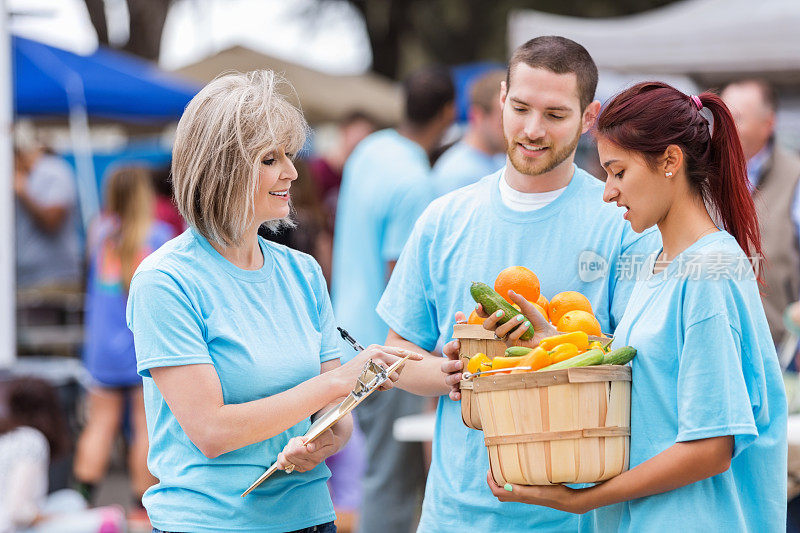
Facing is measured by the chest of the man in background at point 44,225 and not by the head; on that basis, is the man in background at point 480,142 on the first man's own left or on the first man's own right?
on the first man's own left

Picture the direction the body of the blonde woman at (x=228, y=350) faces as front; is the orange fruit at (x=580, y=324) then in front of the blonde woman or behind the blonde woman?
in front

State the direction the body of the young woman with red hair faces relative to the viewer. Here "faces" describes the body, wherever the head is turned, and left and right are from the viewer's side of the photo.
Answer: facing to the left of the viewer

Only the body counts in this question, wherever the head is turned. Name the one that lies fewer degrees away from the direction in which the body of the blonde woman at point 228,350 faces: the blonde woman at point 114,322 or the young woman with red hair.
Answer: the young woman with red hair

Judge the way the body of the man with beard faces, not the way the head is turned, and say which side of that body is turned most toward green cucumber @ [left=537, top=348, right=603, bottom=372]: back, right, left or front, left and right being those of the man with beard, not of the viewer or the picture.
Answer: front

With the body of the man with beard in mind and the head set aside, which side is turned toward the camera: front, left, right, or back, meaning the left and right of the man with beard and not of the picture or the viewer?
front

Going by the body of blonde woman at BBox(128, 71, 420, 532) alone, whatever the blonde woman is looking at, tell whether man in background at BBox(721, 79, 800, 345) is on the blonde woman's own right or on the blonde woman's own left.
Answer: on the blonde woman's own left

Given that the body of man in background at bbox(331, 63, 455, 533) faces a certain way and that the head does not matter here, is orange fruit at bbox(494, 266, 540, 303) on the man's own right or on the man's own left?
on the man's own right

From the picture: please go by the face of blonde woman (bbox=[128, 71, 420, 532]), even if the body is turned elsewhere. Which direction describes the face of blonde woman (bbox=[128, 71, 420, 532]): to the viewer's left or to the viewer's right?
to the viewer's right

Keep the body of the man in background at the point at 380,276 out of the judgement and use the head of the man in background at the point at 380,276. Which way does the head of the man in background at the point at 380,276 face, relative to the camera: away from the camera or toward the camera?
away from the camera

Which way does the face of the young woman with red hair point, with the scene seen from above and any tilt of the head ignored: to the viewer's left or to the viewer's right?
to the viewer's left

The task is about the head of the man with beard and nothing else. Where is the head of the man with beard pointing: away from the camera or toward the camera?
toward the camera

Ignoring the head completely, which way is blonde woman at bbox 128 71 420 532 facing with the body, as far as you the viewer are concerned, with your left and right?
facing the viewer and to the right of the viewer
